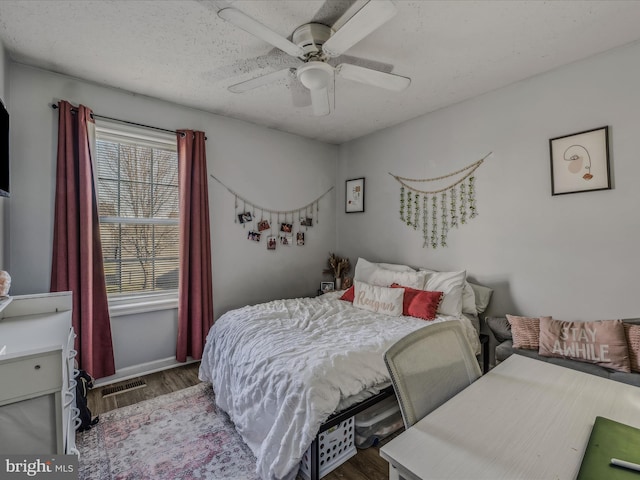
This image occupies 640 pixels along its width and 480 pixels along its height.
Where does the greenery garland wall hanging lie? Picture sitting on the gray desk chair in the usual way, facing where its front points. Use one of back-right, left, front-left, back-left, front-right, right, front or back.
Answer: back-left

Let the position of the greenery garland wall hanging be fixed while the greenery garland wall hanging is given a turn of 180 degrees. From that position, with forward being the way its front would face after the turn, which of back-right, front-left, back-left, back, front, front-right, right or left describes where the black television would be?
back

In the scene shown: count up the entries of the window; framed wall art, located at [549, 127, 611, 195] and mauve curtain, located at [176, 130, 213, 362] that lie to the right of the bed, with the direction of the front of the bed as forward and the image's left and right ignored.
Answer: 2

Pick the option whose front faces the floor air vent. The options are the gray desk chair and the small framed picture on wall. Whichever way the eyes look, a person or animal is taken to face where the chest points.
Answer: the small framed picture on wall

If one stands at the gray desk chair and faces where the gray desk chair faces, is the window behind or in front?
behind

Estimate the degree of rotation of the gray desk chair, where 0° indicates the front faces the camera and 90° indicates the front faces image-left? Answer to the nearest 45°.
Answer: approximately 315°

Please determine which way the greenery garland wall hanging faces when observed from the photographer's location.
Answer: facing the viewer and to the left of the viewer

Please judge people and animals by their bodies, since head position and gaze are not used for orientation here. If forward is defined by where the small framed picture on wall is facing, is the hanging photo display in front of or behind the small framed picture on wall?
in front

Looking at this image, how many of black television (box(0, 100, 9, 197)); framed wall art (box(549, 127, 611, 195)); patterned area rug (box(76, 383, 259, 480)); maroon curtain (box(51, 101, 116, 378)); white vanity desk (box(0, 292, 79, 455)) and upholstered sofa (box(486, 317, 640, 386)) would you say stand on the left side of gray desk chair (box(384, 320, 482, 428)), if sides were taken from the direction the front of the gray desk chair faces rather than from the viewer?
2

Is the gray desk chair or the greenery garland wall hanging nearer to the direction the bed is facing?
the gray desk chair

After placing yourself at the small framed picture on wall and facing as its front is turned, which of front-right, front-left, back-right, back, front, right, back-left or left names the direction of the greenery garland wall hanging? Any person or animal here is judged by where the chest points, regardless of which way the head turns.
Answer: left

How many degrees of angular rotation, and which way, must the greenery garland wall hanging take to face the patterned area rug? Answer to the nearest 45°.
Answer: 0° — it already faces it

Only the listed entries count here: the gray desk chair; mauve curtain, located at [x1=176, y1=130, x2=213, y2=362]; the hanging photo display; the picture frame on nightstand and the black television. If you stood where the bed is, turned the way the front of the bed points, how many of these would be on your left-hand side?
1
